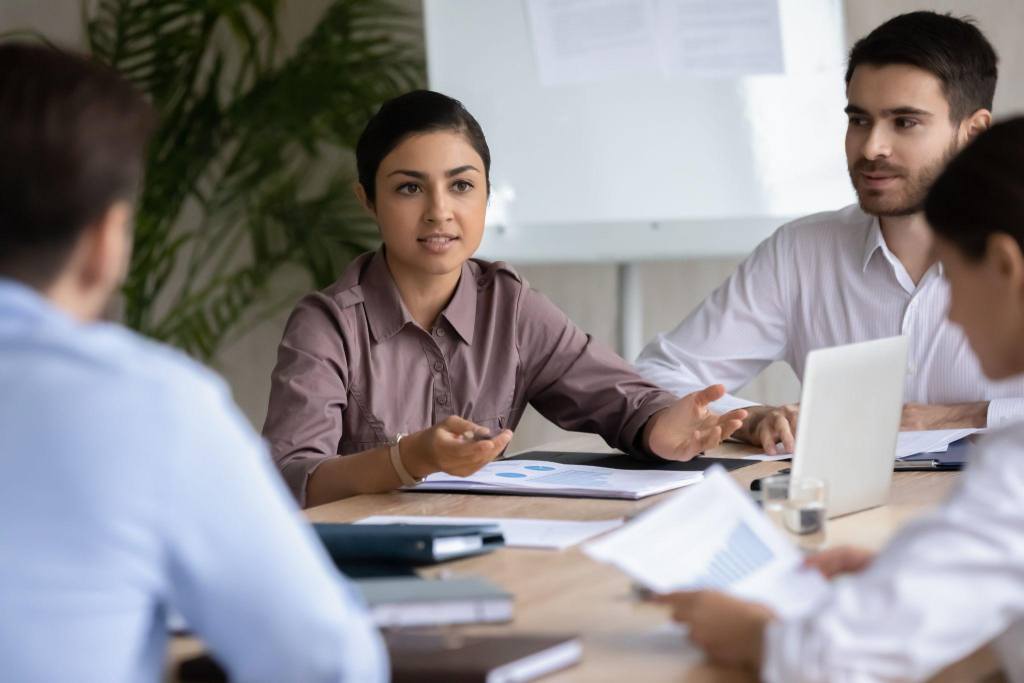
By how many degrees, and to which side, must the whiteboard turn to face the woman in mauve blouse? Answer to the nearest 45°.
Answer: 0° — it already faces them

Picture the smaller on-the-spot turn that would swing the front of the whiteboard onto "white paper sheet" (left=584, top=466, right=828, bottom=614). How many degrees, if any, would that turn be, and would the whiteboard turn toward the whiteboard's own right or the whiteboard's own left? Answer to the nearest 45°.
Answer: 0° — it already faces it

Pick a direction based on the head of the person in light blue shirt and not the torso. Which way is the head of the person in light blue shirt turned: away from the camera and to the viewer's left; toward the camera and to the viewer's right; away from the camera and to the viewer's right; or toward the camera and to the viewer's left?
away from the camera and to the viewer's right

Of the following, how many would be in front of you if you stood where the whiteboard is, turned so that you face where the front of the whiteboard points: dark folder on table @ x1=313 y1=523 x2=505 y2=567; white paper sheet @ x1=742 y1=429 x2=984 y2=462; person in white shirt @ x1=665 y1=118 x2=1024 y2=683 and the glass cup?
4

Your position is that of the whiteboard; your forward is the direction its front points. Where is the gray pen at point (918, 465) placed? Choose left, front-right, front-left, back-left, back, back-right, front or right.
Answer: front

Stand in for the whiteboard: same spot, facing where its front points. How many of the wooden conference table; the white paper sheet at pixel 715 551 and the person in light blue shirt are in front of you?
3

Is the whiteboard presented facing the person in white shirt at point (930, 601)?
yes

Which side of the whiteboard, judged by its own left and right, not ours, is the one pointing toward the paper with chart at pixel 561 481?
front

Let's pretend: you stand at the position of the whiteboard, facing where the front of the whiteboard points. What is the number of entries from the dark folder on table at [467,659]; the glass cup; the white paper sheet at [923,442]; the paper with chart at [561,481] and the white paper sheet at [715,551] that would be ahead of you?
5

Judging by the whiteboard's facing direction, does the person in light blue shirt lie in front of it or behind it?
in front

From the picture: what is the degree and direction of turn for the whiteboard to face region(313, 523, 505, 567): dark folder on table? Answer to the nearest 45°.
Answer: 0° — it already faces it

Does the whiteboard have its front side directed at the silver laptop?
yes

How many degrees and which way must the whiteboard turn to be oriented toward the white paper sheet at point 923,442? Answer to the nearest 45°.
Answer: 0° — it already faces it

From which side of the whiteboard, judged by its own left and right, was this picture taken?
front

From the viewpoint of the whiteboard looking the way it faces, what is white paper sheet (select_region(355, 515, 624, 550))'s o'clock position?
The white paper sheet is roughly at 12 o'clock from the whiteboard.

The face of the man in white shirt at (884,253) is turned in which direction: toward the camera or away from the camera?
toward the camera

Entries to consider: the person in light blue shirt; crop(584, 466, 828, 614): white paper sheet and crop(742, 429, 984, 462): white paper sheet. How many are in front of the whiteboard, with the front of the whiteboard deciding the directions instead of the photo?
3
